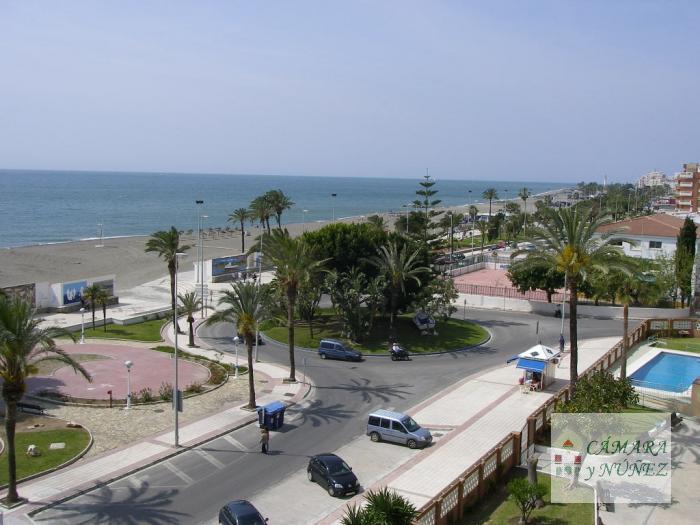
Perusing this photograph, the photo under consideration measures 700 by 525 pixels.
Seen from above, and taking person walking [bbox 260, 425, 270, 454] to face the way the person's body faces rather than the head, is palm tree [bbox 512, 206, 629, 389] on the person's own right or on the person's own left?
on the person's own right

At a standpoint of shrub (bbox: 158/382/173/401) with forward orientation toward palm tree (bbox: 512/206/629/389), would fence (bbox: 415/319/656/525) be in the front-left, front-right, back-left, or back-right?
front-right

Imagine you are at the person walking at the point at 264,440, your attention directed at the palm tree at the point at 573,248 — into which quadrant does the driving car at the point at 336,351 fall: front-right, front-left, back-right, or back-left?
front-left

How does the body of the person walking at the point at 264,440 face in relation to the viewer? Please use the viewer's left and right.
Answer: facing away from the viewer

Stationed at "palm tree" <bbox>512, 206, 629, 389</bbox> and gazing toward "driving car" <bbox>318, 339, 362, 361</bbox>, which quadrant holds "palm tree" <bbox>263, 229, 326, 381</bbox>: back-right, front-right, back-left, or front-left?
front-left

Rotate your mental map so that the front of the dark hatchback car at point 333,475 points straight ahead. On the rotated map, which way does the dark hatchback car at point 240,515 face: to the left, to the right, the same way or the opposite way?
the same way
